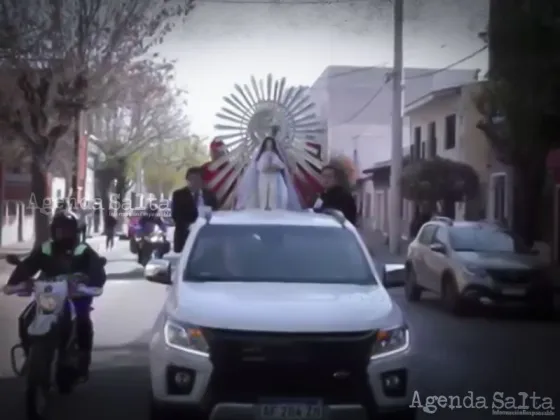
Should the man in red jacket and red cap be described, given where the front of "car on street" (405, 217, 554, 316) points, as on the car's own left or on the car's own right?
on the car's own right

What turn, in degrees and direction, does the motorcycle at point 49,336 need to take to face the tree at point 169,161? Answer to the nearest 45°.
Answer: approximately 180°

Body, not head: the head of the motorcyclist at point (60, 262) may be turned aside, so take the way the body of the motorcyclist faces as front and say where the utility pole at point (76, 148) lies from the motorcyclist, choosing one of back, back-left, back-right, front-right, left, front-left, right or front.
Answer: back

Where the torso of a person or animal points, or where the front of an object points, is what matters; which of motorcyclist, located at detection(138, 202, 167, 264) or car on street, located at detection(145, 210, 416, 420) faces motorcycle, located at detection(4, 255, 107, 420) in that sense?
the motorcyclist

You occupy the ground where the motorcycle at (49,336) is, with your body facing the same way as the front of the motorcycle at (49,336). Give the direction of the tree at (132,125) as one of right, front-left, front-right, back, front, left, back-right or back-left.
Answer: back
